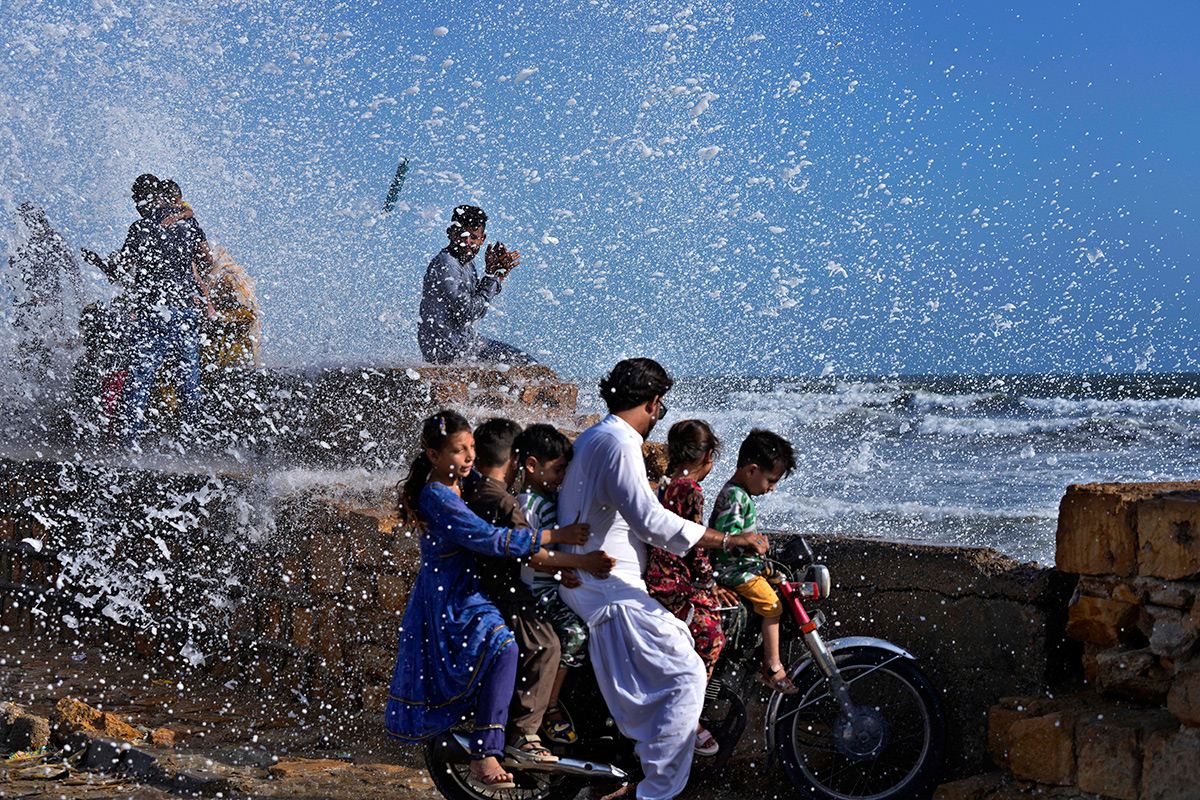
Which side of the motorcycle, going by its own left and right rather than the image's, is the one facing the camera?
right

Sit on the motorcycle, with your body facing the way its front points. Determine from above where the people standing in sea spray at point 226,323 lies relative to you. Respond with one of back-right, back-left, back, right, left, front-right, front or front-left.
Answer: back-left

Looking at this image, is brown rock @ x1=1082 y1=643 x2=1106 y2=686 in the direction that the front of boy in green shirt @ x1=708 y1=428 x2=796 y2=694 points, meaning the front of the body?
yes

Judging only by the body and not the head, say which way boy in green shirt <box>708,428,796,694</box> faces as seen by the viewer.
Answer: to the viewer's right

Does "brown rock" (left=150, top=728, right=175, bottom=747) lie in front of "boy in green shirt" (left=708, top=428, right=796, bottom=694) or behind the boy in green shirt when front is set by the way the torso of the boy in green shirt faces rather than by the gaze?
behind

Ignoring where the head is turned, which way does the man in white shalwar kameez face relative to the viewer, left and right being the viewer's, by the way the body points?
facing away from the viewer and to the right of the viewer

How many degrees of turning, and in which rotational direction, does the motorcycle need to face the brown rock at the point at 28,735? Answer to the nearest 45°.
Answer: approximately 180°

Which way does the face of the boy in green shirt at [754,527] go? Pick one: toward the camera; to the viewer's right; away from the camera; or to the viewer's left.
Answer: to the viewer's right

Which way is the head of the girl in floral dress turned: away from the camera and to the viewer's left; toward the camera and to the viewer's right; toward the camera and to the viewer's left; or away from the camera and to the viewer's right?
away from the camera and to the viewer's right
